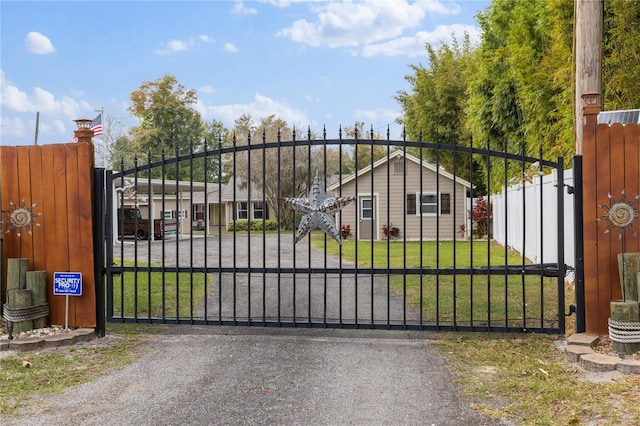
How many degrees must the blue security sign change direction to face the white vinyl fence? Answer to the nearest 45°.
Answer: approximately 90° to its left

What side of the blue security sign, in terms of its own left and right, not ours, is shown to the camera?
front

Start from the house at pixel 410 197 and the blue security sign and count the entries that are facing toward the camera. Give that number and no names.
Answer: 2

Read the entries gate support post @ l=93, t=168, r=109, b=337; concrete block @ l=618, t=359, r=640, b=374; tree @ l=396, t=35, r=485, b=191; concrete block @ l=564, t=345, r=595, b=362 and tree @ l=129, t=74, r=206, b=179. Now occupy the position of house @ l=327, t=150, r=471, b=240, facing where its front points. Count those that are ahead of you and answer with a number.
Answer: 3

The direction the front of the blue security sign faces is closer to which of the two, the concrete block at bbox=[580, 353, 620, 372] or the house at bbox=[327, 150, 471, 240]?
the concrete block

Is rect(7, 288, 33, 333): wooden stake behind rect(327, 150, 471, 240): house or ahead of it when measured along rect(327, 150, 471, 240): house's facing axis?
ahead

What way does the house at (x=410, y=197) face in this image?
toward the camera

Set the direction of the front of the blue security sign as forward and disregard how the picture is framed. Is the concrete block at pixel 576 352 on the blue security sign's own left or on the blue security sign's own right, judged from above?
on the blue security sign's own left

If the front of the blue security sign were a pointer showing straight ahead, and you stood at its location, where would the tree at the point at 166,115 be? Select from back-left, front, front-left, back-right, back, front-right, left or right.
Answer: back

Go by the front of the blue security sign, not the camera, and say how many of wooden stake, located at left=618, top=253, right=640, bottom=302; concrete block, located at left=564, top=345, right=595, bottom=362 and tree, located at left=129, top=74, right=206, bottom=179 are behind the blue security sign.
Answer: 1

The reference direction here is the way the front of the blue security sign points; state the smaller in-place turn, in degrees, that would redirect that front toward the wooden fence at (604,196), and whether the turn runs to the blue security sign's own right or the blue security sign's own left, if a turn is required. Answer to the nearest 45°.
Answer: approximately 45° to the blue security sign's own left

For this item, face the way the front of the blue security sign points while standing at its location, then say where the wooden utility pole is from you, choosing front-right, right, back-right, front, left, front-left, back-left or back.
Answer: left

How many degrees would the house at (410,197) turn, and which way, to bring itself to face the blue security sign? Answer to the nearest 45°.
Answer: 0° — it already faces it
